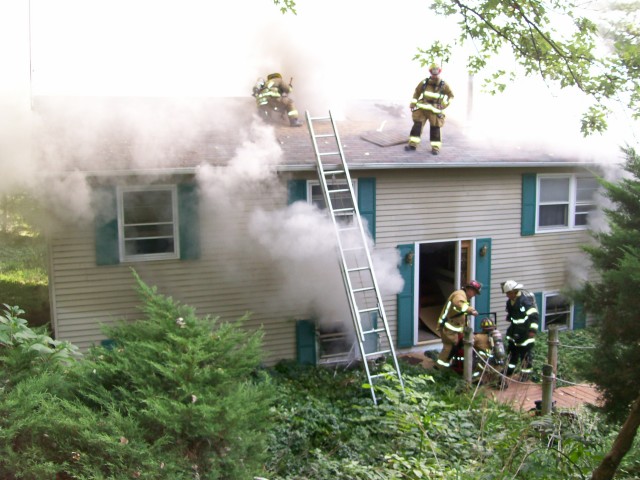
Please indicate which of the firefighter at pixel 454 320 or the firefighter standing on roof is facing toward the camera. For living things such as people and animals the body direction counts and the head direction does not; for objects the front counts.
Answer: the firefighter standing on roof

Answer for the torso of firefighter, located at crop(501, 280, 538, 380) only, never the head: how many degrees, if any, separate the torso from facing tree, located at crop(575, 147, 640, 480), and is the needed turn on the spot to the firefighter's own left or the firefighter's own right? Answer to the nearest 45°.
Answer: approximately 45° to the firefighter's own left

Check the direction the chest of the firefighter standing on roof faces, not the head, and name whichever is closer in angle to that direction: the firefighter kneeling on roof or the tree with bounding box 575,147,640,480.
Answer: the tree

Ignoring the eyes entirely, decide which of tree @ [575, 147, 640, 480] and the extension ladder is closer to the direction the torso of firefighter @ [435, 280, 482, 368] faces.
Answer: the tree

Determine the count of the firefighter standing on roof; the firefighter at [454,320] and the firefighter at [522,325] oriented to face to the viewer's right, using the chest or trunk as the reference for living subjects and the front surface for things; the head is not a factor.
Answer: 1

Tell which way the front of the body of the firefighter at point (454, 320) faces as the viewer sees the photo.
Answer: to the viewer's right

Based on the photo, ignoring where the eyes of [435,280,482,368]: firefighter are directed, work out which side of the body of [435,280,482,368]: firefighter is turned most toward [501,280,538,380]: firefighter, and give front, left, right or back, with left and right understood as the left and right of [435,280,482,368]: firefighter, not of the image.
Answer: front

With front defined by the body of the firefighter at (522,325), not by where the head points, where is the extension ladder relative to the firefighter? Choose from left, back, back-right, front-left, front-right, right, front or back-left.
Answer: front-right

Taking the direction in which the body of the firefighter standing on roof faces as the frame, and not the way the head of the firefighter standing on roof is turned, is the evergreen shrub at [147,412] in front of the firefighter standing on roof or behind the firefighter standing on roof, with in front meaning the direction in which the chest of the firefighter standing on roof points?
in front

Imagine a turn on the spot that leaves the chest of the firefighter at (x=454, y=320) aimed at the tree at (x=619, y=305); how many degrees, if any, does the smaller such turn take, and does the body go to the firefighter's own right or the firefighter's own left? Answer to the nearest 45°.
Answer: approximately 45° to the firefighter's own right

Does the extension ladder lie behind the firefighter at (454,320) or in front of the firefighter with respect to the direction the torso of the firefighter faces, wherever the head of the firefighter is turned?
behind

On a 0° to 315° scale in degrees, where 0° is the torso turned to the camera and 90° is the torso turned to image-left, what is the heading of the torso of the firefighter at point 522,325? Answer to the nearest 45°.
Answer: approximately 45°
